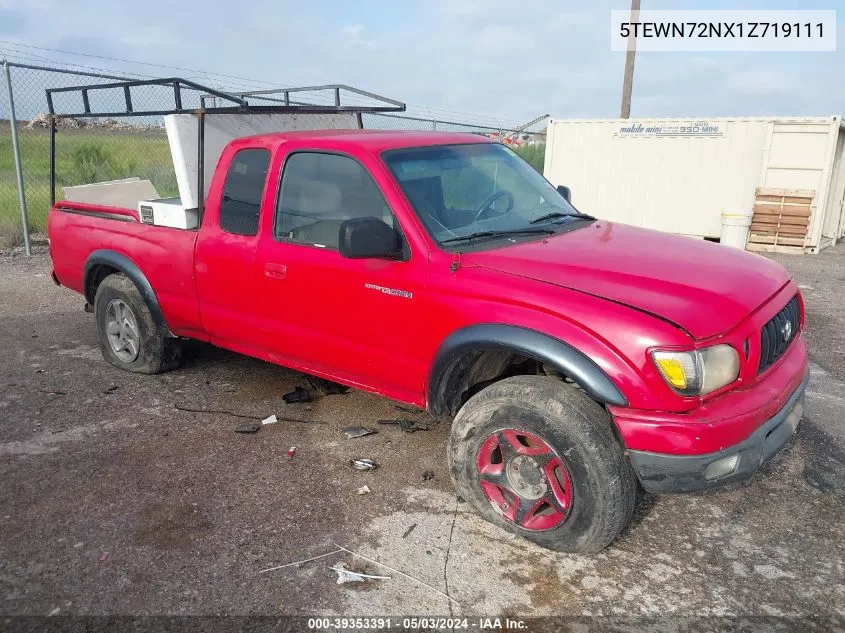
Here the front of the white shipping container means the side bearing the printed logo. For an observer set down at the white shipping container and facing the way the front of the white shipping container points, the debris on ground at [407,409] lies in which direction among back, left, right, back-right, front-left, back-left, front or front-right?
front-right

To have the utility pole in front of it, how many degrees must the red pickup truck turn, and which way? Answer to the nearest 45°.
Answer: approximately 135° to its left

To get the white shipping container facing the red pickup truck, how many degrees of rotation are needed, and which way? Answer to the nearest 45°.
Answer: approximately 45° to its right

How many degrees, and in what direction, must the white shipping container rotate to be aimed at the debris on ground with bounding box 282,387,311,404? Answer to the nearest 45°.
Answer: approximately 45° to its right

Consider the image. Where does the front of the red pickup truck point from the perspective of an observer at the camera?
facing the viewer and to the right of the viewer

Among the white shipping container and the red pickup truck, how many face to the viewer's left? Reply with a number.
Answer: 0

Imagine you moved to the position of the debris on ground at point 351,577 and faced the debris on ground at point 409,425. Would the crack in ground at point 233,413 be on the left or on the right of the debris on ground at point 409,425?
left

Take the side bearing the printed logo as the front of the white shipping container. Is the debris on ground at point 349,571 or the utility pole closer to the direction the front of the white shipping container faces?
the debris on ground

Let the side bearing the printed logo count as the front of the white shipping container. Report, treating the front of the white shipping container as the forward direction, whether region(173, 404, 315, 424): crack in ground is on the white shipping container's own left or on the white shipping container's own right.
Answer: on the white shipping container's own right

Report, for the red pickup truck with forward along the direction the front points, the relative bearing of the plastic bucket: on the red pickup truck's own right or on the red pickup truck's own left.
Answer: on the red pickup truck's own left

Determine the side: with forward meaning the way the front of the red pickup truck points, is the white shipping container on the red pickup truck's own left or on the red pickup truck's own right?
on the red pickup truck's own left
